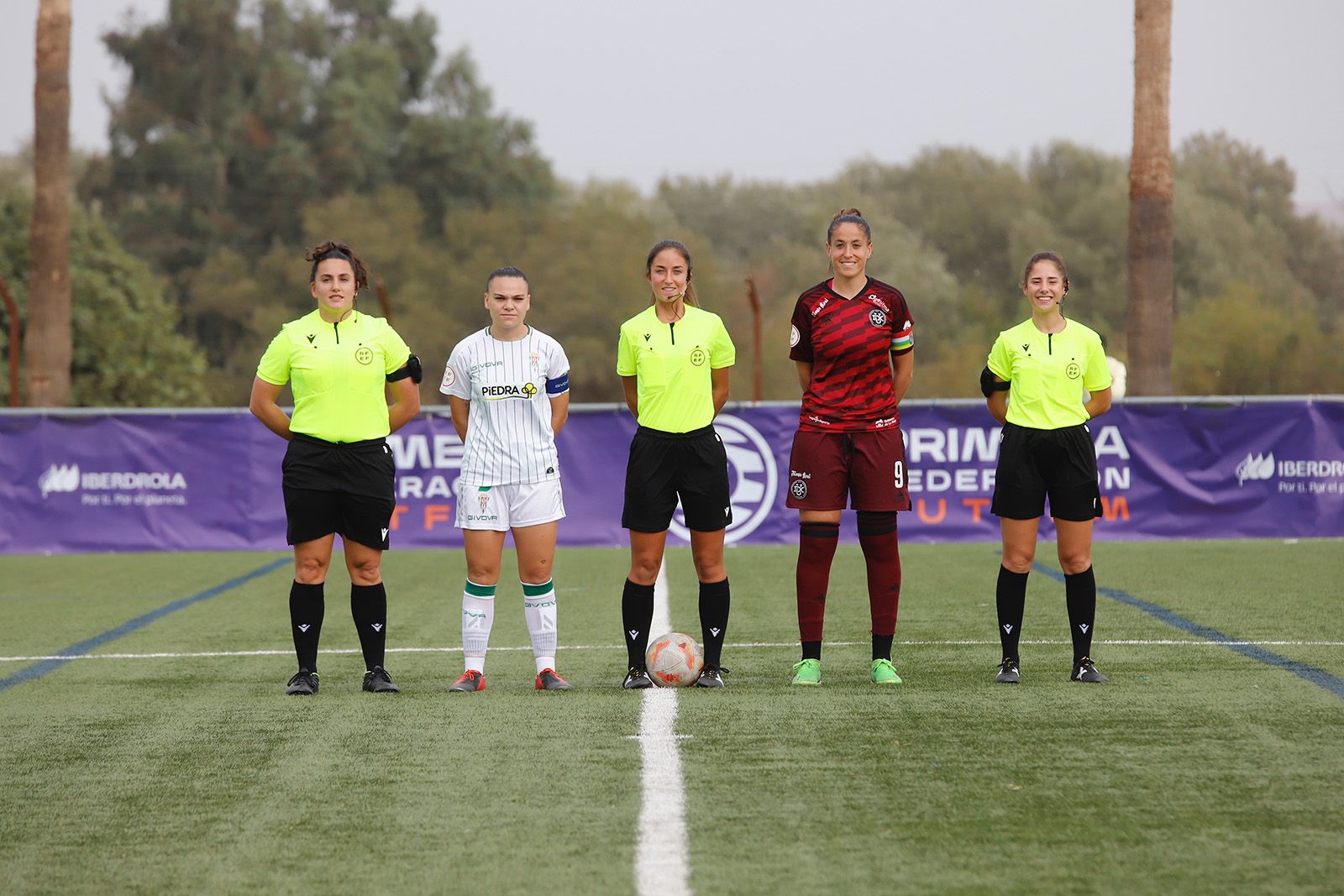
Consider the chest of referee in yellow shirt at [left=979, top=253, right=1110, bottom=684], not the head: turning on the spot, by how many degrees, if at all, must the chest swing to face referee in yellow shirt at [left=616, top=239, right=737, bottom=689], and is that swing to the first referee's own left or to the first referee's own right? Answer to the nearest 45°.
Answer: approximately 90° to the first referee's own right

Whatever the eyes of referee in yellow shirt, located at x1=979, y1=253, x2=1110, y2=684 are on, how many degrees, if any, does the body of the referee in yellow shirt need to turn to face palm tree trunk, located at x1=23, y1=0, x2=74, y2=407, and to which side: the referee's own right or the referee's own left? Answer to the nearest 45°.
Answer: approximately 135° to the referee's own right

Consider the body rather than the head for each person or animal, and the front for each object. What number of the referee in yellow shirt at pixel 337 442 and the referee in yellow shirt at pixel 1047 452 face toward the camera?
2

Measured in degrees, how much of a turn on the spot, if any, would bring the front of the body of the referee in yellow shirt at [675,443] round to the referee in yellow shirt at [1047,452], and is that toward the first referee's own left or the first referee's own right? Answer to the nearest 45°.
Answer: approximately 90° to the first referee's own left

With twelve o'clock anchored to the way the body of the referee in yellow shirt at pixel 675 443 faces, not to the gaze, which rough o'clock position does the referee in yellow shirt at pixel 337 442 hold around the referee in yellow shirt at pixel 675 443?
the referee in yellow shirt at pixel 337 442 is roughly at 3 o'clock from the referee in yellow shirt at pixel 675 443.

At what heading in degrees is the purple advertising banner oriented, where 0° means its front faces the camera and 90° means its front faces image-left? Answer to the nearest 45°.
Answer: approximately 0°

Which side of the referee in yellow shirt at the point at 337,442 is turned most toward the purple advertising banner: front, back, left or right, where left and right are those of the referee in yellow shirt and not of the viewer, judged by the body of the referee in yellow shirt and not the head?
back
